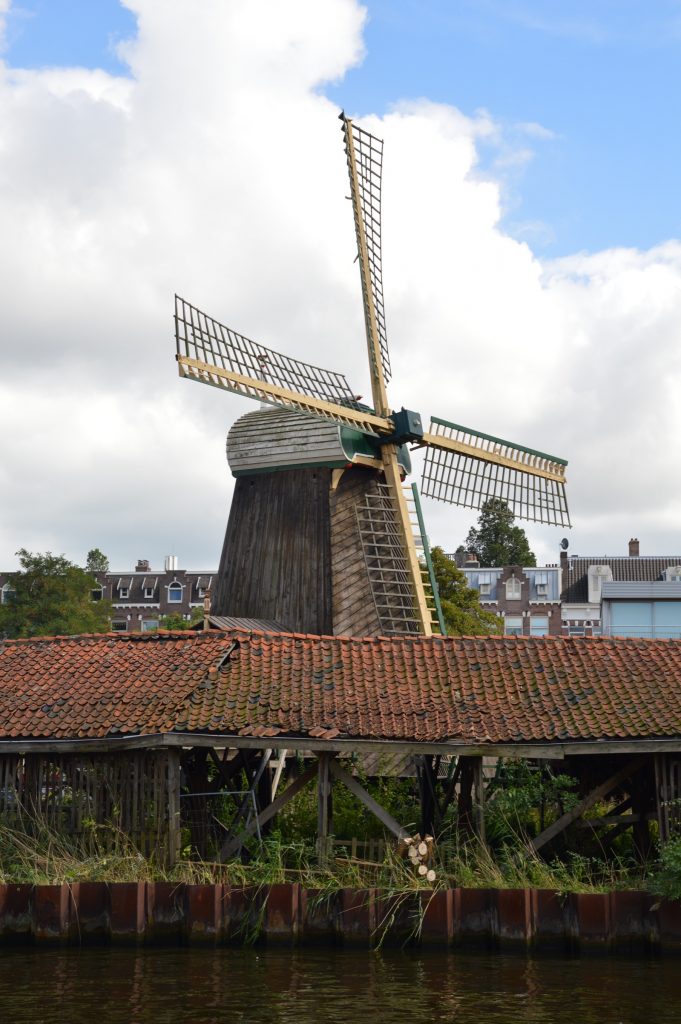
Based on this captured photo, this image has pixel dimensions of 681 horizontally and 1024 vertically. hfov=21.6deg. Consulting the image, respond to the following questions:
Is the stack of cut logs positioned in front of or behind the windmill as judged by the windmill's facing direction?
in front

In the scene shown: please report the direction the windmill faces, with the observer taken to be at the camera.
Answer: facing the viewer and to the right of the viewer

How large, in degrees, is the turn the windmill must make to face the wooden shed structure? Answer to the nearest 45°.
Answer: approximately 45° to its right
